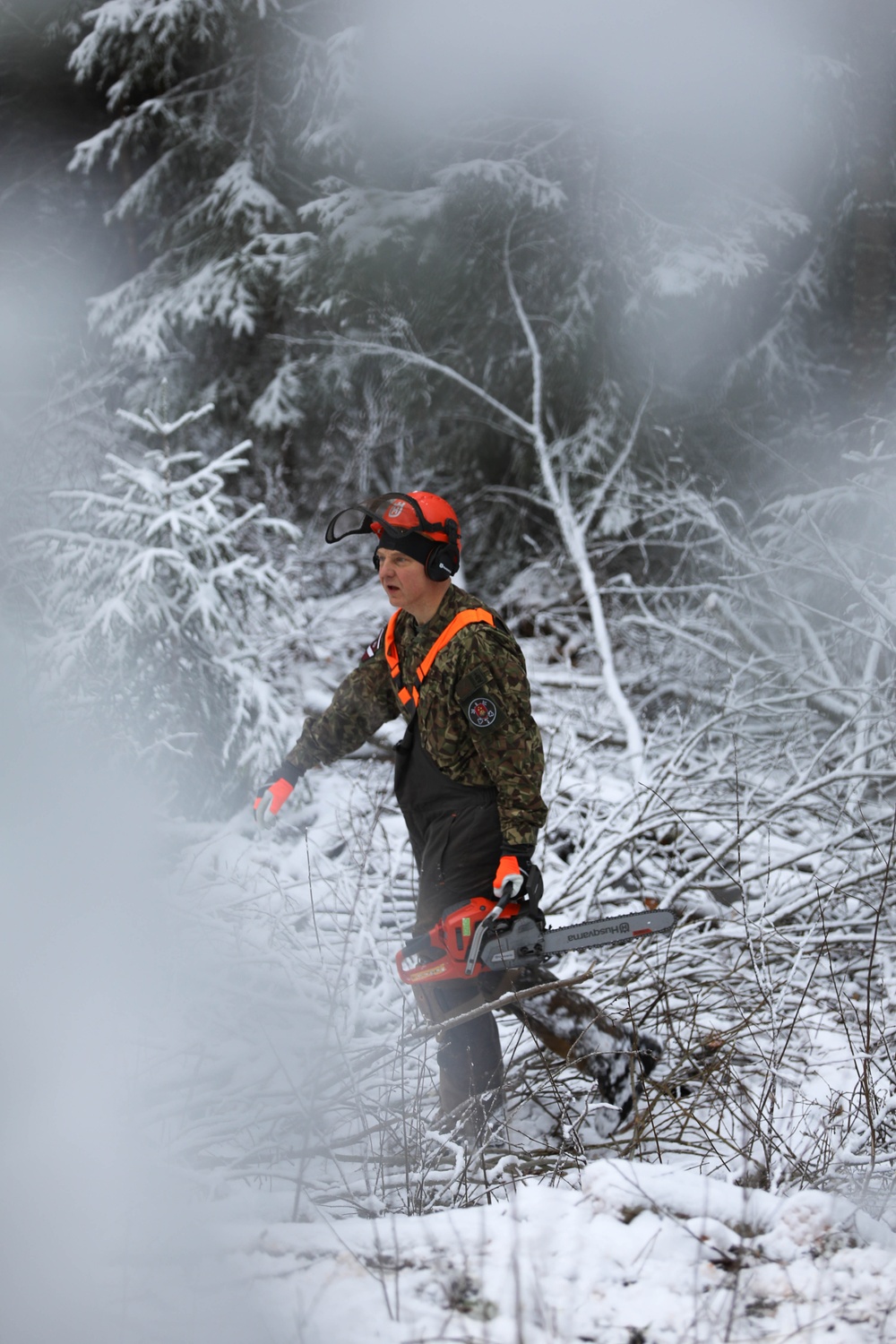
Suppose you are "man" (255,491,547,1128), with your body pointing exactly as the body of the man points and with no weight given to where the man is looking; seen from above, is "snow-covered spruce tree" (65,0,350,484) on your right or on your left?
on your right

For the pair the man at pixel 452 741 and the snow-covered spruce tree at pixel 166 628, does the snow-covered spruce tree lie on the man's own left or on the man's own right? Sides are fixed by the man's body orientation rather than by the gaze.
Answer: on the man's own right

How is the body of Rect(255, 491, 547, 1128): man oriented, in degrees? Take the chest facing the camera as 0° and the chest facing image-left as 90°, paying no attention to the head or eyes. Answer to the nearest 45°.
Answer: approximately 45°
